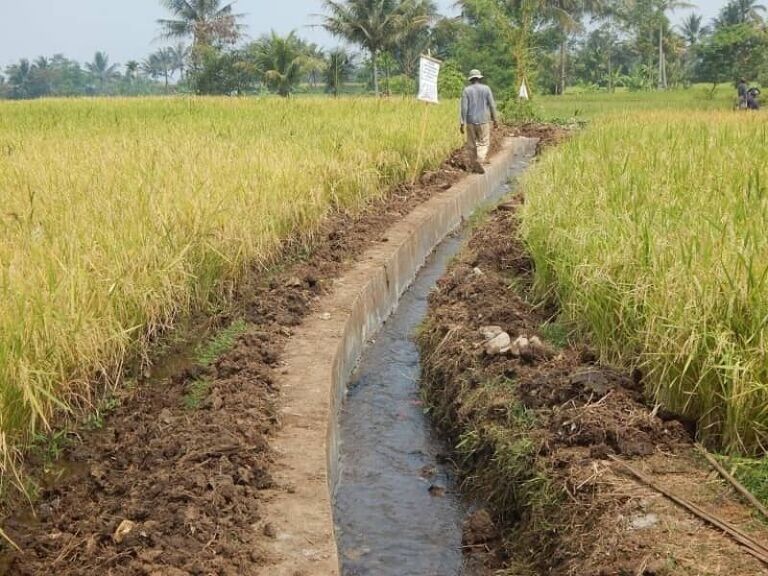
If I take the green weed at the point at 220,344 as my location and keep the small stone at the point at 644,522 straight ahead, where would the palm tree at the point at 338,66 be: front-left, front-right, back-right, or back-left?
back-left

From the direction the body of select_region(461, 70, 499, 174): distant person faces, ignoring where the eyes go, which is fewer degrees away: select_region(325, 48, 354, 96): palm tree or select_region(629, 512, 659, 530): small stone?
the palm tree

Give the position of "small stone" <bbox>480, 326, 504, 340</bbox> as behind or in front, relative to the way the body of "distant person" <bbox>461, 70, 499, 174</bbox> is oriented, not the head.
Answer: behind

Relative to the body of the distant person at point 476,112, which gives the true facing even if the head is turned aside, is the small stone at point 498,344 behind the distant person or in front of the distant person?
behind

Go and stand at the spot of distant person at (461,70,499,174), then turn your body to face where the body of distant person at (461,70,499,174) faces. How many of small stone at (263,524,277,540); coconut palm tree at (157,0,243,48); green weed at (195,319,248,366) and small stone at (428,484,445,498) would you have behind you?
3

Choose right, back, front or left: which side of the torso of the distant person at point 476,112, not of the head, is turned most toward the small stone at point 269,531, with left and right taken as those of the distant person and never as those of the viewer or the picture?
back

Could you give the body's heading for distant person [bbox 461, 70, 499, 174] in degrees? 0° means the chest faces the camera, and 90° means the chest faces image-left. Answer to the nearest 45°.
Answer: approximately 180°
